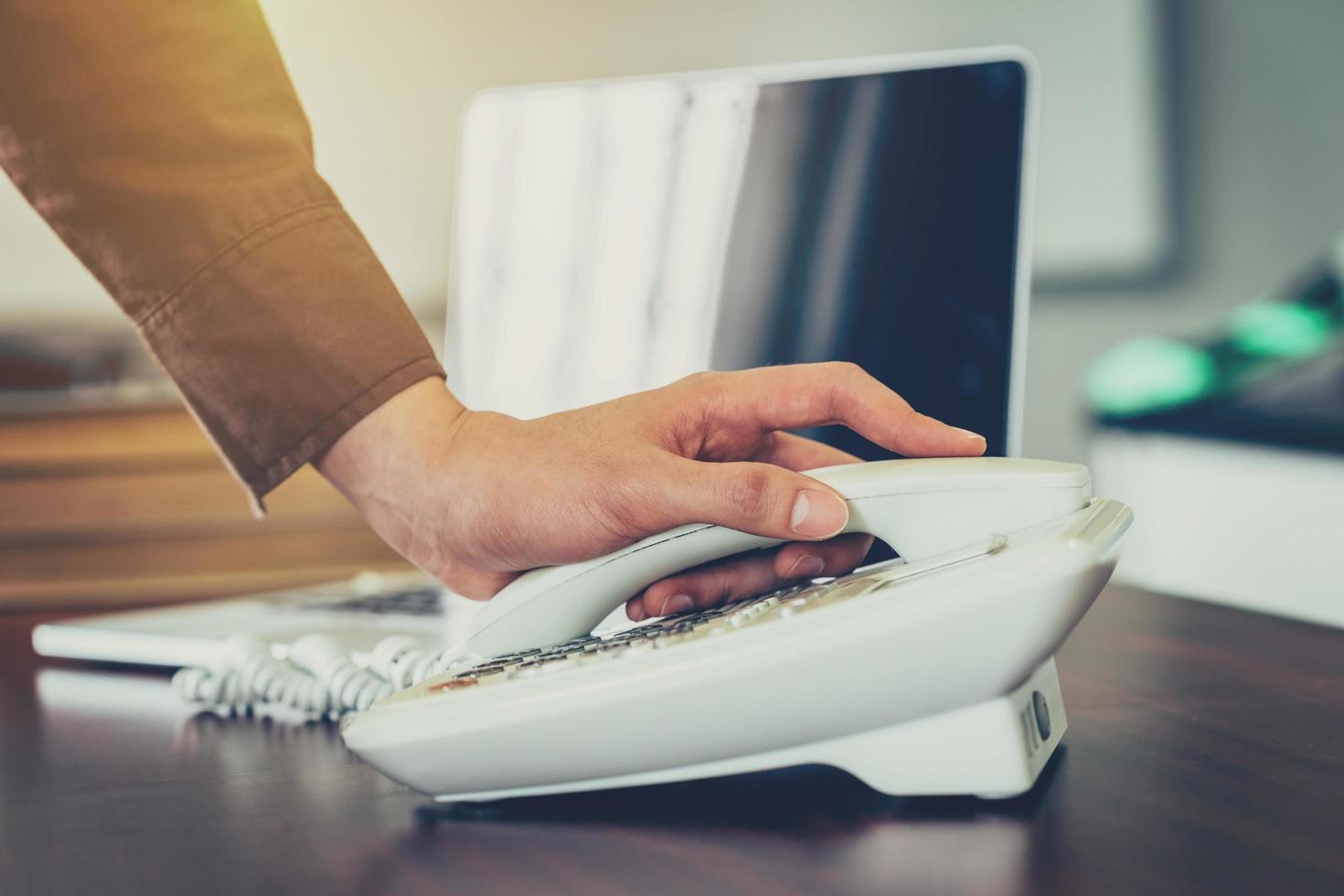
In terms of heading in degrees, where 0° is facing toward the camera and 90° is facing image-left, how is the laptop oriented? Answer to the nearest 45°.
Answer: approximately 45°

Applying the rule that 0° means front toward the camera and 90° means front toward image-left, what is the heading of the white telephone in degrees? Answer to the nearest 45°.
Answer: approximately 90°
